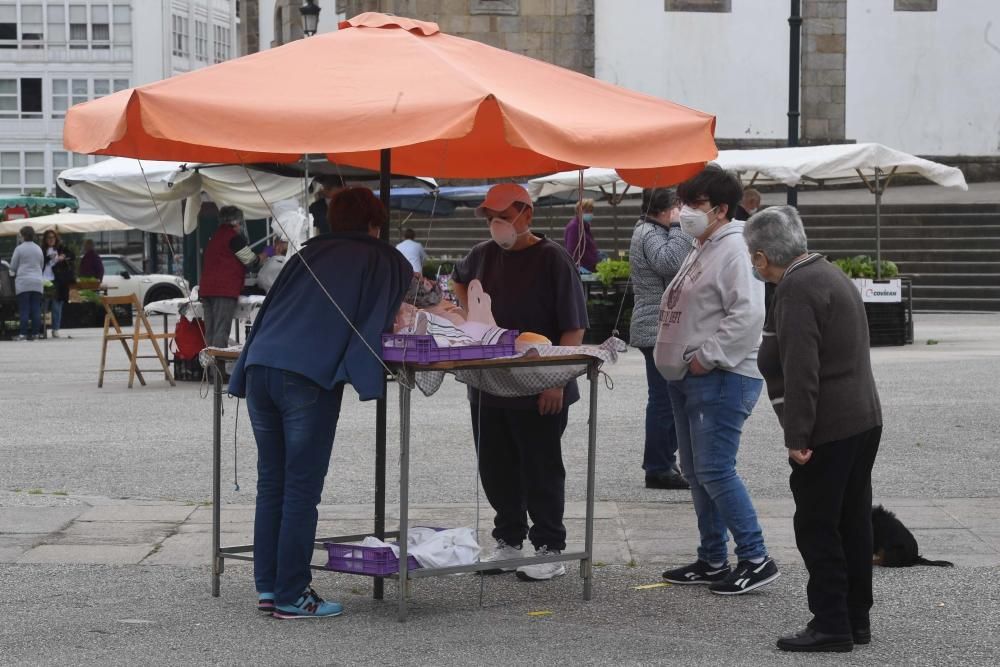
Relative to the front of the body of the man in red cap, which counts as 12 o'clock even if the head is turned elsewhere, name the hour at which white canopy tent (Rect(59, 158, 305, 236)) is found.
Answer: The white canopy tent is roughly at 4 o'clock from the man in red cap.

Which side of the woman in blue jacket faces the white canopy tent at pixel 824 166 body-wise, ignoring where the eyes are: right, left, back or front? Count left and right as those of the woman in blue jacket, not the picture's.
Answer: front

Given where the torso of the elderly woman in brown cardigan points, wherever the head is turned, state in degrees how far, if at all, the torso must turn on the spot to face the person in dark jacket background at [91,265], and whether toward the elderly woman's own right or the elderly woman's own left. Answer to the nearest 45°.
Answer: approximately 45° to the elderly woman's own right

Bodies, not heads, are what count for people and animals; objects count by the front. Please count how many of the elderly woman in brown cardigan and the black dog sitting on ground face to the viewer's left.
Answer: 2

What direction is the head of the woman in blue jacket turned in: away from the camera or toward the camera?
away from the camera

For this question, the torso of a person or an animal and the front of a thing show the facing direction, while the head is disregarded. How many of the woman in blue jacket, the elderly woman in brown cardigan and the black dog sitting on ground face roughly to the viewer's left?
2

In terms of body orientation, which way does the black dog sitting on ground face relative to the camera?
to the viewer's left

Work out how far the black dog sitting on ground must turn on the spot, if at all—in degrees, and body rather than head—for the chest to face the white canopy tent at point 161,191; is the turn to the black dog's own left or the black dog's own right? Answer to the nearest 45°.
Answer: approximately 45° to the black dog's own right

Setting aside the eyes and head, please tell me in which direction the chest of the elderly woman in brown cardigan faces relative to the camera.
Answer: to the viewer's left

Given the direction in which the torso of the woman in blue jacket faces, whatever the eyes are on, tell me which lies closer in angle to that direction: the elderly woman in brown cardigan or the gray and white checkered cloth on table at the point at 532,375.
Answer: the gray and white checkered cloth on table

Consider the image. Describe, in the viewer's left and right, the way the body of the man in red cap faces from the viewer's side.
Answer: facing the viewer and to the left of the viewer

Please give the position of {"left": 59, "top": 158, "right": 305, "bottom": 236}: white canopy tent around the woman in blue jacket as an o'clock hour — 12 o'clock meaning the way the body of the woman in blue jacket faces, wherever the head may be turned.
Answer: The white canopy tent is roughly at 10 o'clock from the woman in blue jacket.

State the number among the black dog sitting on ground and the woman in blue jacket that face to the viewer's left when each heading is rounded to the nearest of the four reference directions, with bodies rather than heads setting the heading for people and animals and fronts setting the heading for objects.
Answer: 1

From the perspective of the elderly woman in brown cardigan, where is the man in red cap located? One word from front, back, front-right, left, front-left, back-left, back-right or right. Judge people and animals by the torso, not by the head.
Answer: front-right

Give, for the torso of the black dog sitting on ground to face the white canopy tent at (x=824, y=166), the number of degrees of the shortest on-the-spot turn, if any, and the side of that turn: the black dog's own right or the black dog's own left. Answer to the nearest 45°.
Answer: approximately 90° to the black dog's own right

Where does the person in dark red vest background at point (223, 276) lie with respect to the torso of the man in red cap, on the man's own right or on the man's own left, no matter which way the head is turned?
on the man's own right

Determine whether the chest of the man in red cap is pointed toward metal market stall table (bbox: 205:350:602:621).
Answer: yes

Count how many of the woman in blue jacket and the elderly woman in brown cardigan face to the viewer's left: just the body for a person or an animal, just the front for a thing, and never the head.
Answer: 1

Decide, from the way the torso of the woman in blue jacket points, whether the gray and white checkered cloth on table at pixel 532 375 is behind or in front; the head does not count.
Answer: in front

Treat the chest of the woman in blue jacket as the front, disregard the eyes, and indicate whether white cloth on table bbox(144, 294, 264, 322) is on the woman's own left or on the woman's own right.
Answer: on the woman's own left
